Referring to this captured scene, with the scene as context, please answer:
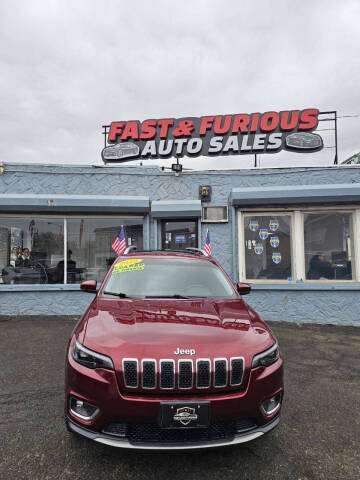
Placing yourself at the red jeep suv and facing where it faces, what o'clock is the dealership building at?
The dealership building is roughly at 6 o'clock from the red jeep suv.

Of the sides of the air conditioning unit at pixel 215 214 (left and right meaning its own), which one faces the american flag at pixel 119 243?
right

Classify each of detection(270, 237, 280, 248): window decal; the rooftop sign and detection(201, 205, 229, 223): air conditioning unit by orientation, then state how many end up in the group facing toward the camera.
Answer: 3

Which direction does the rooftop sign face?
toward the camera

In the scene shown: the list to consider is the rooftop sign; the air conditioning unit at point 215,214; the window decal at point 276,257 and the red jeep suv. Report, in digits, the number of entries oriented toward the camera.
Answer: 4

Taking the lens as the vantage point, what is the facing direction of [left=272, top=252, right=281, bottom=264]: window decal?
facing the viewer

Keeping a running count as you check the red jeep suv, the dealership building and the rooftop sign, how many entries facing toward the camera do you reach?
3

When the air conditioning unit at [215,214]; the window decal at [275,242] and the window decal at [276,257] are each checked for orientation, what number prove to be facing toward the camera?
3

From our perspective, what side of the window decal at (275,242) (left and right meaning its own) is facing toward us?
front

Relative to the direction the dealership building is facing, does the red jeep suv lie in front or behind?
in front

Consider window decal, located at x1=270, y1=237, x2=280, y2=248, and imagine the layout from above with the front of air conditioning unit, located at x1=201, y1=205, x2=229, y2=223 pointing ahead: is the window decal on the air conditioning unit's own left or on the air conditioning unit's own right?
on the air conditioning unit's own left

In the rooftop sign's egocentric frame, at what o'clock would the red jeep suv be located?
The red jeep suv is roughly at 12 o'clock from the rooftop sign.
